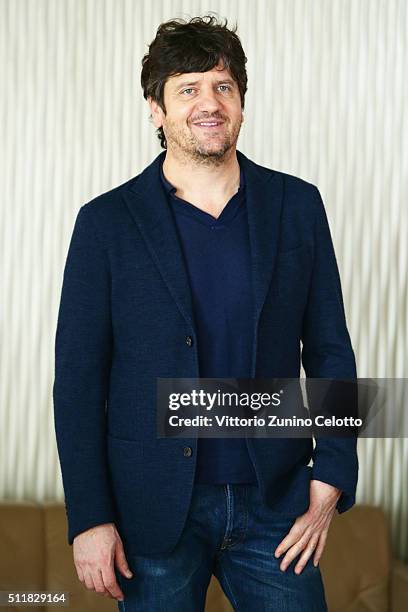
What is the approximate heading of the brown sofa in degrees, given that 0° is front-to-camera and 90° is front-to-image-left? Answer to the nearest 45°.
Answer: approximately 0°

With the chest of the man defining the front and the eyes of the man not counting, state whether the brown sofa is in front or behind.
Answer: behind

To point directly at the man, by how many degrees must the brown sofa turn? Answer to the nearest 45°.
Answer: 0° — it already faces them

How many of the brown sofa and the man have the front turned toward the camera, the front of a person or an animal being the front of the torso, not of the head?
2

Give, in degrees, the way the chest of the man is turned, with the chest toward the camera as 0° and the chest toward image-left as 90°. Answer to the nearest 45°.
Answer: approximately 0°
